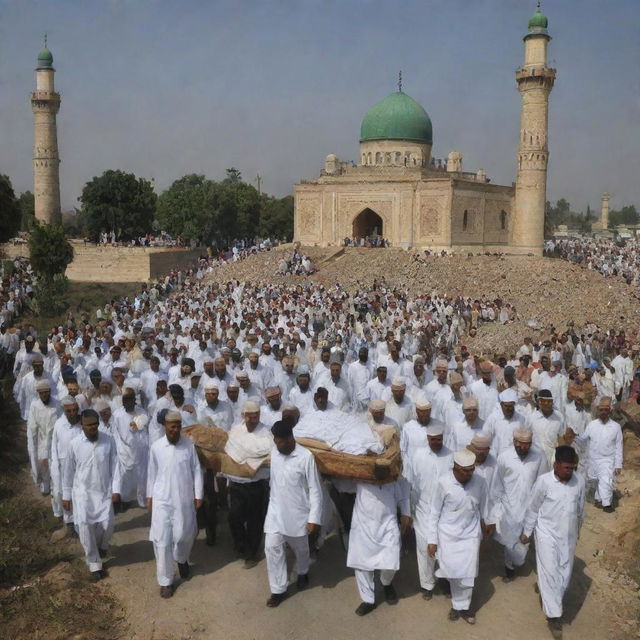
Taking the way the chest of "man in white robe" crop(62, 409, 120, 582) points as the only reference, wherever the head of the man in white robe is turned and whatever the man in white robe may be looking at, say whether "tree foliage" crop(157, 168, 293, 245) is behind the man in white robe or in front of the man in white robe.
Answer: behind

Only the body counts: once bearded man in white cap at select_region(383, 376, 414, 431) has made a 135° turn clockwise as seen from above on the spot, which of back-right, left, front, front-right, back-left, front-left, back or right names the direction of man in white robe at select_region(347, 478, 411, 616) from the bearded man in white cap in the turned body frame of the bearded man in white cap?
back-left

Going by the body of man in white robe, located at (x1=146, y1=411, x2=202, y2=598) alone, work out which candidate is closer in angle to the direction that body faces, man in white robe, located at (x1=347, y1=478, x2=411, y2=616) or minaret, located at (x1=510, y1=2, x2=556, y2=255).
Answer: the man in white robe

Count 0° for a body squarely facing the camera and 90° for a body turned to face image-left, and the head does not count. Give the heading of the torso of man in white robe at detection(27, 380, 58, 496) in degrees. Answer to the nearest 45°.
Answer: approximately 0°

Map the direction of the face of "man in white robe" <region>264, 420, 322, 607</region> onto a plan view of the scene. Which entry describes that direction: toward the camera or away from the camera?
toward the camera

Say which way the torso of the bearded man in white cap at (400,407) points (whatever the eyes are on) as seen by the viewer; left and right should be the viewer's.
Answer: facing the viewer

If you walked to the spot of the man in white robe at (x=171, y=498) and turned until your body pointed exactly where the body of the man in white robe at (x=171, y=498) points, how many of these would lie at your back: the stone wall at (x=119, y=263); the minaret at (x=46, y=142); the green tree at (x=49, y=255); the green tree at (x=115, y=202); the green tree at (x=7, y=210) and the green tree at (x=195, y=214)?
6

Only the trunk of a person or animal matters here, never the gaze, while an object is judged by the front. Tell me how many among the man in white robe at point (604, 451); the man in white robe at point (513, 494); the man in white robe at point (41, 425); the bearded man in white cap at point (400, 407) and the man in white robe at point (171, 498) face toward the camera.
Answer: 5

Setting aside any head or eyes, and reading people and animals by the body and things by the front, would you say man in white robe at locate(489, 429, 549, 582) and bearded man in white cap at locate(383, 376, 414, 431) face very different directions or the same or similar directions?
same or similar directions

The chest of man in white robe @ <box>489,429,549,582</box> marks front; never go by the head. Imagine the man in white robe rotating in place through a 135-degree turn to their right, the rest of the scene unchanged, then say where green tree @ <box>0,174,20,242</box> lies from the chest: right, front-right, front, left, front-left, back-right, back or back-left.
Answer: front

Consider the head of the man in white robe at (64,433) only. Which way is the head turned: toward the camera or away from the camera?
toward the camera

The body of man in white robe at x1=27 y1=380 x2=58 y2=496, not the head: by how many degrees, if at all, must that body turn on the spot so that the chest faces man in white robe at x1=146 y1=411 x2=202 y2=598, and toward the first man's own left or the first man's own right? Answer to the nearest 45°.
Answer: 0° — they already face them

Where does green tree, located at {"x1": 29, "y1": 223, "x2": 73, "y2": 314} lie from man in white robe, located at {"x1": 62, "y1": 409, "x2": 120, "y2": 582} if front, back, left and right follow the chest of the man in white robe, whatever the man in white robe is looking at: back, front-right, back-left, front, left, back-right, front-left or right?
back

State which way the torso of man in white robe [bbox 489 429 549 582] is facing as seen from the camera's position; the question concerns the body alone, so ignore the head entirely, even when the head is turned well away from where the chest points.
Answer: toward the camera

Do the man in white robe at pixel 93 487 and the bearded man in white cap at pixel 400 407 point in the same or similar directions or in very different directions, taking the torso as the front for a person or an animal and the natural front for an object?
same or similar directions

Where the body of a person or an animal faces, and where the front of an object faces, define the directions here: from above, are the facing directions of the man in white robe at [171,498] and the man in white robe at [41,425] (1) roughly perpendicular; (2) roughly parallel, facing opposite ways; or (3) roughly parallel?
roughly parallel
